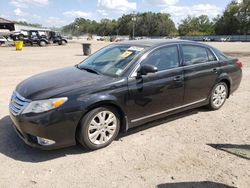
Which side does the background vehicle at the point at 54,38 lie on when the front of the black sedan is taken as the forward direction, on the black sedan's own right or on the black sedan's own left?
on the black sedan's own right

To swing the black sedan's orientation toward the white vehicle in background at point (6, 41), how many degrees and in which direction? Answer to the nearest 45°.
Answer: approximately 90° to its right

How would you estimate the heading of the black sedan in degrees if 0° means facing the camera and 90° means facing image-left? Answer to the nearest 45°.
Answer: approximately 45°

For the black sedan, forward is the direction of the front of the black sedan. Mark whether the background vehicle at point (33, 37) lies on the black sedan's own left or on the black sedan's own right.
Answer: on the black sedan's own right
